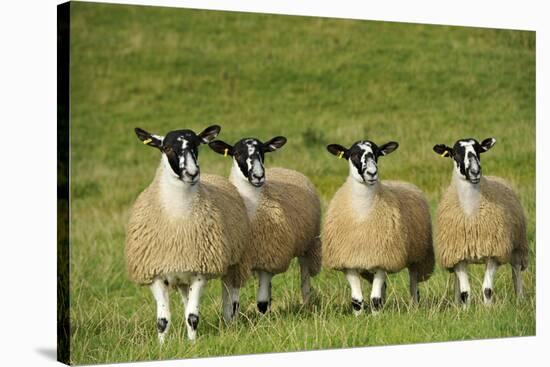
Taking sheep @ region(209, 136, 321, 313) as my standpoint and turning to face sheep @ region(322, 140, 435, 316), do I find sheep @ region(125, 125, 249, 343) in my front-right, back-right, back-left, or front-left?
back-right

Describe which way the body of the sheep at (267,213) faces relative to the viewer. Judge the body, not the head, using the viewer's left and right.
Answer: facing the viewer and to the left of the viewer

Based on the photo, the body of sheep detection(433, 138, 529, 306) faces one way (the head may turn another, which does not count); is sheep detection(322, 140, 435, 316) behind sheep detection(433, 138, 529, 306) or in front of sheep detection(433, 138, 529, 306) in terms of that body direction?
in front

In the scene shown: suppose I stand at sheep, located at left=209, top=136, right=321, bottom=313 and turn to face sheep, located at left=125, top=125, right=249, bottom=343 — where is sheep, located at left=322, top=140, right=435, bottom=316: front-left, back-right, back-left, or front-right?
back-left

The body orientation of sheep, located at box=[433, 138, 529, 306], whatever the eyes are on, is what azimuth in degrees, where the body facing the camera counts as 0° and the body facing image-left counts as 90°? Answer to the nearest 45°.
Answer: approximately 45°

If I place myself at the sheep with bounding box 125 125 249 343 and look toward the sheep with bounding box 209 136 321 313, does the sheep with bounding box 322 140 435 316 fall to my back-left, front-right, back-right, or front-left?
front-right

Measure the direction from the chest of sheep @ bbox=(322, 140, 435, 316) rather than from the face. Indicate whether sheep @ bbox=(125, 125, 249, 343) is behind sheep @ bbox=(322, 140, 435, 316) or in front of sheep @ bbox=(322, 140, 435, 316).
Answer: in front

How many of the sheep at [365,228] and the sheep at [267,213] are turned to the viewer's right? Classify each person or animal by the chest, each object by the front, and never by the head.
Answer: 0

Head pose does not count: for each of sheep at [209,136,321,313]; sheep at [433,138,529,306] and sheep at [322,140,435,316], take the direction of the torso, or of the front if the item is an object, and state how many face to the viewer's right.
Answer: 0
